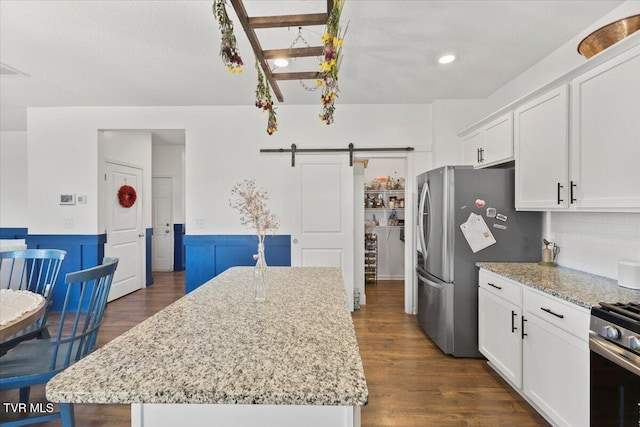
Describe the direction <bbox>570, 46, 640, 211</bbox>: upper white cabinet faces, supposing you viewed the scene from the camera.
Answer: facing the viewer and to the left of the viewer

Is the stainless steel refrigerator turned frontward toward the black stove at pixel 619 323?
no

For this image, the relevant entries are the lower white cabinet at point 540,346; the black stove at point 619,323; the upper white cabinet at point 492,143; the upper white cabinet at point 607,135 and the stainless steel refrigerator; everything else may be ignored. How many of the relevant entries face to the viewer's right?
0

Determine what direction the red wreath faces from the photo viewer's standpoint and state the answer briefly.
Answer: facing the viewer and to the right of the viewer

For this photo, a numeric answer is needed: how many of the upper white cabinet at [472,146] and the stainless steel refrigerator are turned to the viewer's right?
0

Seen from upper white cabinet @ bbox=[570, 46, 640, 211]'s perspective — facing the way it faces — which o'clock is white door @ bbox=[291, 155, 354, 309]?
The white door is roughly at 2 o'clock from the upper white cabinet.

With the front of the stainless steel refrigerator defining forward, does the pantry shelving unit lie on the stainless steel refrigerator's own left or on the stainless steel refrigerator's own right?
on the stainless steel refrigerator's own right

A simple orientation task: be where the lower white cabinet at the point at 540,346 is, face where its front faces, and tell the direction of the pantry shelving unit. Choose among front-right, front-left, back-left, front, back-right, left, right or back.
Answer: right

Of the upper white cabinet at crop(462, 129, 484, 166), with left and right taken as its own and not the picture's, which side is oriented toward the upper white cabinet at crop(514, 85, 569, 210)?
left

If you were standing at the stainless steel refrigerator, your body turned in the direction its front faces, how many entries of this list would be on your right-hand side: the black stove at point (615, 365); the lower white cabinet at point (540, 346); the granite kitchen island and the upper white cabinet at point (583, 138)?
0

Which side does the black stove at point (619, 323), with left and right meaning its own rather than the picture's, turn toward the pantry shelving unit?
right

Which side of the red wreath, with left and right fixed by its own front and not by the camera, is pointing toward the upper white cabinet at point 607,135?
front

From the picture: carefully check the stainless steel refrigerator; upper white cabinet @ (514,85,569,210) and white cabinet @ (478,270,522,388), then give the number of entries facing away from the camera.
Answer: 0

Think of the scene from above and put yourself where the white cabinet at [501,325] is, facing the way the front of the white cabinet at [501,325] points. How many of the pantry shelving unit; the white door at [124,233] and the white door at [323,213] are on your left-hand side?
0

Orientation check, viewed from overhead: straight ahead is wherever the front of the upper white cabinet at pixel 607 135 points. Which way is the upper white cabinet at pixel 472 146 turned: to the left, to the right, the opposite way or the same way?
the same way

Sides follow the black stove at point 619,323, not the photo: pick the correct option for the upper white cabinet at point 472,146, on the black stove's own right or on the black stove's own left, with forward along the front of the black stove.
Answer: on the black stove's own right

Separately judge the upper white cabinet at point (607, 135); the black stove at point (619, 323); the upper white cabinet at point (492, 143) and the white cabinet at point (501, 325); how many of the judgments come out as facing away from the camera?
0
